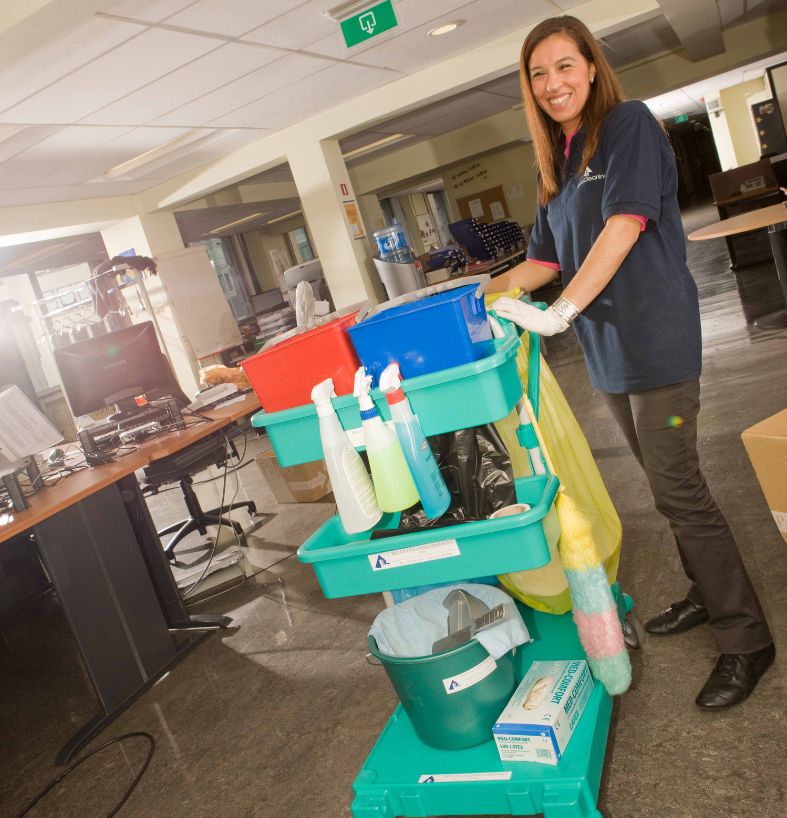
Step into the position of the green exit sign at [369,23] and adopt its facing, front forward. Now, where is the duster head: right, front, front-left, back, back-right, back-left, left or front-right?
front

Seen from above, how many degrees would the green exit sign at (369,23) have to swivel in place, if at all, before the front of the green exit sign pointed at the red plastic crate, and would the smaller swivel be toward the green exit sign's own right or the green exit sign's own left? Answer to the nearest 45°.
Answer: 0° — it already faces it

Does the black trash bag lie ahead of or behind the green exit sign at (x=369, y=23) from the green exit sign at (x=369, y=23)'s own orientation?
ahead

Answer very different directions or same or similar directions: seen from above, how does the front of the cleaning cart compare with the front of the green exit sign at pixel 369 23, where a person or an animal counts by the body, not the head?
same or similar directions

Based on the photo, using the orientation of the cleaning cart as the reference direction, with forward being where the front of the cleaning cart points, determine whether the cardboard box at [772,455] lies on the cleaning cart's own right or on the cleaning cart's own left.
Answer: on the cleaning cart's own left

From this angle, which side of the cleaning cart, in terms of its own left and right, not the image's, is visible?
front

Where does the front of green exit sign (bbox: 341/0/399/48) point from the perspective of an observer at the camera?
facing the viewer

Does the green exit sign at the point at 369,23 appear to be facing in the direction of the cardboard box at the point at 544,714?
yes
